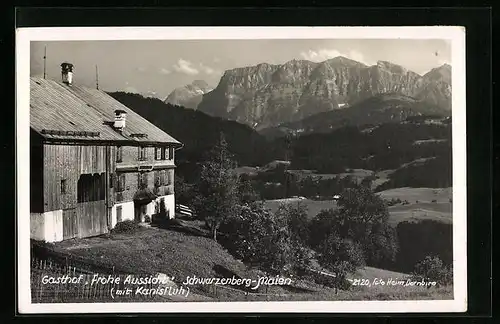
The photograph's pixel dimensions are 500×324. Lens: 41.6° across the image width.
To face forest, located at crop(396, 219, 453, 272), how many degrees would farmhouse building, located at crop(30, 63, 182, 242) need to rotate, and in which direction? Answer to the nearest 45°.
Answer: approximately 45° to its left

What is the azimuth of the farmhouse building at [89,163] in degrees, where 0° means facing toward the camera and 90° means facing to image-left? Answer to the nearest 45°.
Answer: approximately 315°
